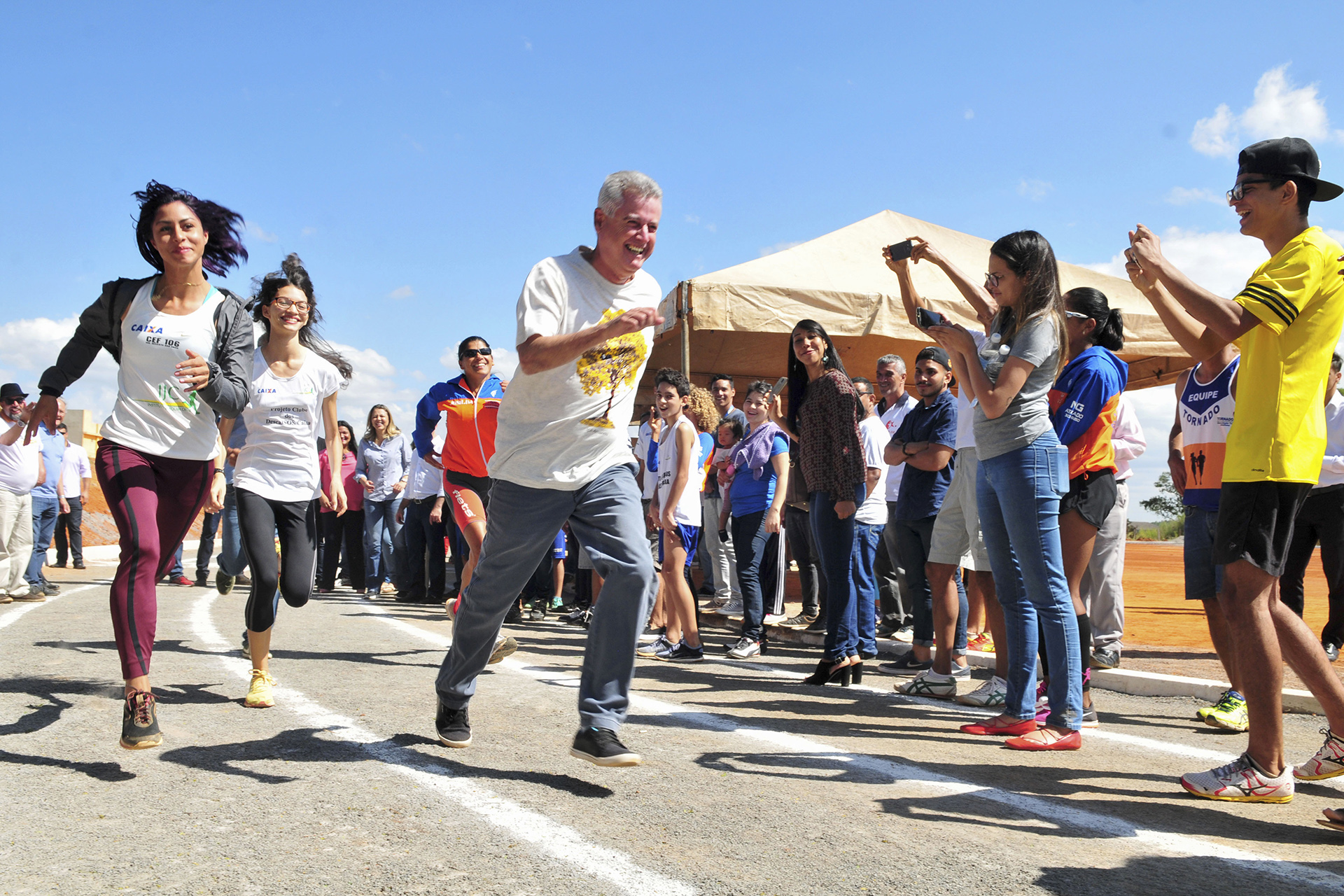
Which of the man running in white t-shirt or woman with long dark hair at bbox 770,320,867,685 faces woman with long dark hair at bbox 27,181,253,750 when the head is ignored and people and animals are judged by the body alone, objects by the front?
woman with long dark hair at bbox 770,320,867,685

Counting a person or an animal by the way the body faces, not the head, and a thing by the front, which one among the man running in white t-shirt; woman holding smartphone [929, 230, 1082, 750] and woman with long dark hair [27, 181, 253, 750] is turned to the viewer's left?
the woman holding smartphone

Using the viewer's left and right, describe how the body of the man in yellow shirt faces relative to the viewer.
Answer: facing to the left of the viewer

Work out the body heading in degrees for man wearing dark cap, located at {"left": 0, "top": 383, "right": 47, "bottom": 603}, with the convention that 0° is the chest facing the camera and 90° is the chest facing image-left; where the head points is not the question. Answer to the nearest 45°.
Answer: approximately 315°

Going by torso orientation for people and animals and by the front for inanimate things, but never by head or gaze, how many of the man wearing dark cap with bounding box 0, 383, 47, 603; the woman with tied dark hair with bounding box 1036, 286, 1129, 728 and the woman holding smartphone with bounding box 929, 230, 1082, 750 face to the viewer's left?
2

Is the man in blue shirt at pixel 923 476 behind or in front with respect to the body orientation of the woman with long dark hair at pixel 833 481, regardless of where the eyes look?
behind

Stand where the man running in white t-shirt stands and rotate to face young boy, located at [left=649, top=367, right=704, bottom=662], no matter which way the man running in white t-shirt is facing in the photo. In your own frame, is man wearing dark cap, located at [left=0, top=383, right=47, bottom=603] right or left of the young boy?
left

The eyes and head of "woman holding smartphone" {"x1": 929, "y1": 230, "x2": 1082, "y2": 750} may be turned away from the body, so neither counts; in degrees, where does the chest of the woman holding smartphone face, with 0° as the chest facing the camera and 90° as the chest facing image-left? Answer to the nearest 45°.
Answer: approximately 90°

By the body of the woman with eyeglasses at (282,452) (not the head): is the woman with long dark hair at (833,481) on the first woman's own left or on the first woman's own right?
on the first woman's own left
